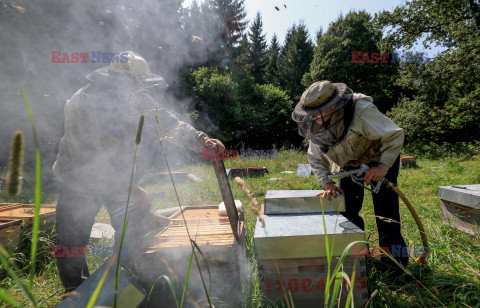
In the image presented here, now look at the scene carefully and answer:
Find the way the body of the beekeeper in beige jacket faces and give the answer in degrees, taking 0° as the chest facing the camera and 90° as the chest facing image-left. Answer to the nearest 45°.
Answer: approximately 45°

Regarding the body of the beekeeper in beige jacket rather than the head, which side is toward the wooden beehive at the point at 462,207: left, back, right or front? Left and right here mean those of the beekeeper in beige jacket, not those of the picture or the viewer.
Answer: back

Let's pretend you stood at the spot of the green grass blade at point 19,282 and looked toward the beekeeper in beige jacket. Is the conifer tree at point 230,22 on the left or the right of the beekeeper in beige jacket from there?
left

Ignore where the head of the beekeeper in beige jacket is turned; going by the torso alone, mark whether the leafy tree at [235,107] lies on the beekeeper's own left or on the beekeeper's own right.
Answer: on the beekeeper's own right

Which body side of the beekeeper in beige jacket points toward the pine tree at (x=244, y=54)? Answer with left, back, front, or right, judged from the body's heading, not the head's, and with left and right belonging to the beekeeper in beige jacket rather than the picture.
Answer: right

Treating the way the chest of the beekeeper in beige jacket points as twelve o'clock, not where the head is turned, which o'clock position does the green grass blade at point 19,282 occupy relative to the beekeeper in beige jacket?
The green grass blade is roughly at 11 o'clock from the beekeeper in beige jacket.

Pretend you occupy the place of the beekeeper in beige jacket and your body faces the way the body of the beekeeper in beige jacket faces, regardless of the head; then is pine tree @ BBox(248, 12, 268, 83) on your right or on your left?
on your right

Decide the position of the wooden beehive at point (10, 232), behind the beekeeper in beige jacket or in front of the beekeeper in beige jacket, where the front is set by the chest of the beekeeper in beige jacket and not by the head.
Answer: in front

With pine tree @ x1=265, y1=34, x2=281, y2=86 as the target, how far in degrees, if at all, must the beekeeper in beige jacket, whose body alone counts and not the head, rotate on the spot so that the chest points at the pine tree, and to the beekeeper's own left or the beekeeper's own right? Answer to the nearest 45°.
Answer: approximately 135° to the beekeeper's own right

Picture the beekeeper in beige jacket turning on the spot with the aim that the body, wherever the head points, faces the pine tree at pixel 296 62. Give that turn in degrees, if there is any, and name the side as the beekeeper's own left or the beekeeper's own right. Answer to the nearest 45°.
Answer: approximately 135° to the beekeeper's own right

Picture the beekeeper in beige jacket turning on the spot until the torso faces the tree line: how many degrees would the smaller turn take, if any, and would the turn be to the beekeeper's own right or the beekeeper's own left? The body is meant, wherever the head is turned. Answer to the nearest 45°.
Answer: approximately 90° to the beekeeper's own right
